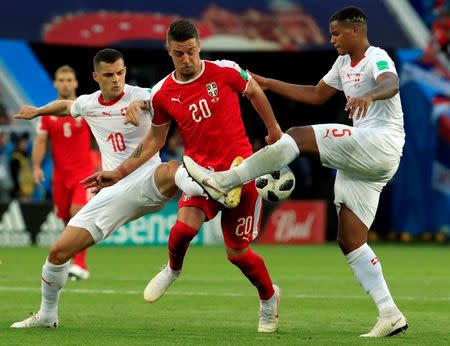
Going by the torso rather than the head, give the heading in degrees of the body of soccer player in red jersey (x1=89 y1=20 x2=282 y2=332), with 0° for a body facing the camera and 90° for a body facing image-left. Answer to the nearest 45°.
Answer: approximately 0°

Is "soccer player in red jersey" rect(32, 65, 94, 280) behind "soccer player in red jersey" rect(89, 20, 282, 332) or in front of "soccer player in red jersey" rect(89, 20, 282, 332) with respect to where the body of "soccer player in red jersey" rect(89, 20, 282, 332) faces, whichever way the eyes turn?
behind

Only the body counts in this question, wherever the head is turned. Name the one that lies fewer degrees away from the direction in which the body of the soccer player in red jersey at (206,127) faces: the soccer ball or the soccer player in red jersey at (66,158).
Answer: the soccer ball

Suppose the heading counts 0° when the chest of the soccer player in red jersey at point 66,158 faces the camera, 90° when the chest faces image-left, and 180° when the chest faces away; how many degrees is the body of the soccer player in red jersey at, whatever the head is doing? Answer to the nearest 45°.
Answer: approximately 0°

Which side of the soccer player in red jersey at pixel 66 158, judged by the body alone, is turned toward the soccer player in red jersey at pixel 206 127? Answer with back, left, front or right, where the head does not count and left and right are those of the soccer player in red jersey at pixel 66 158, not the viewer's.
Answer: front

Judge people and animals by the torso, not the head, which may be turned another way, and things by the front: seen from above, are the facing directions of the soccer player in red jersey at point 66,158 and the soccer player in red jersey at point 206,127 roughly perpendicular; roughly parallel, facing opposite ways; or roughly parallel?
roughly parallel

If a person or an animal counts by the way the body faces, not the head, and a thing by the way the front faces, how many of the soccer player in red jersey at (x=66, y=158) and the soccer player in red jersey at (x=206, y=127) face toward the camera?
2

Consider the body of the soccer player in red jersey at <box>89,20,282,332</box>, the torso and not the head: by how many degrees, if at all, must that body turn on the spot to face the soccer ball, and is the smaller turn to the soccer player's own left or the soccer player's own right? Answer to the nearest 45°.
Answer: approximately 45° to the soccer player's own left

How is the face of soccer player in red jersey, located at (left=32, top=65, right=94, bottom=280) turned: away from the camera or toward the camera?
toward the camera

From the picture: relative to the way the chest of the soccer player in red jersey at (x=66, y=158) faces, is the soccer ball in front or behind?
in front
